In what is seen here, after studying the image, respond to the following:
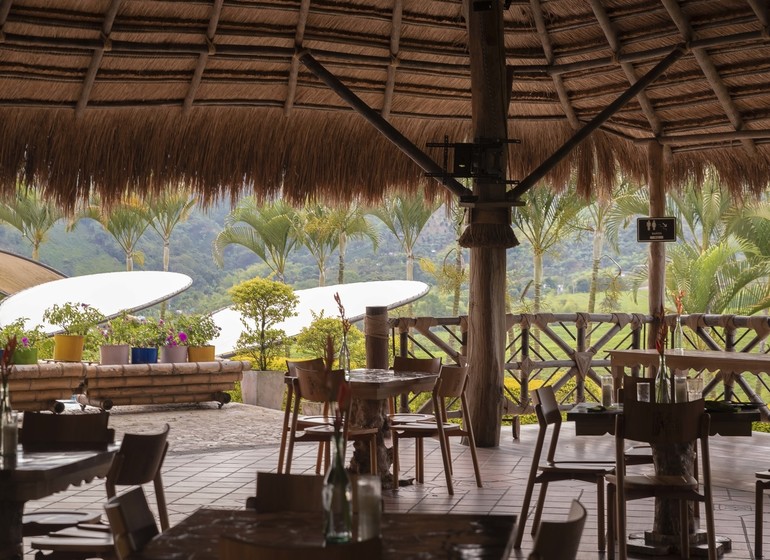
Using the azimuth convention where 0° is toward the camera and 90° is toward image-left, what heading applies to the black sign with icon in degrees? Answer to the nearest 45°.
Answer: approximately 0°

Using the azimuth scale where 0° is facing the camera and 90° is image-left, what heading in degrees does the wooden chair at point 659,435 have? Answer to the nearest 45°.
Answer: approximately 180°

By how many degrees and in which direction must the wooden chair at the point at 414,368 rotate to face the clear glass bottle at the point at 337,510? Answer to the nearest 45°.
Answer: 0° — it already faces it

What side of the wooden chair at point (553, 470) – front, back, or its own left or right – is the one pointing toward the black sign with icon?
left

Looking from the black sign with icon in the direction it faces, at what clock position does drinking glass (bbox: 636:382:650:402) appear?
The drinking glass is roughly at 12 o'clock from the black sign with icon.

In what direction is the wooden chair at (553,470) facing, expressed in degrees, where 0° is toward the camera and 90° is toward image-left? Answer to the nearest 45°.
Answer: approximately 270°

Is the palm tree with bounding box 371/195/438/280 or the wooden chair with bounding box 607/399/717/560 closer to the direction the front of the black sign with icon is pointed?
the wooden chair

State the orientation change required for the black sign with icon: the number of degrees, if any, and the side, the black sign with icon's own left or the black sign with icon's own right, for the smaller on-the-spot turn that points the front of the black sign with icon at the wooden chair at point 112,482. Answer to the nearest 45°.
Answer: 0° — it already faces it

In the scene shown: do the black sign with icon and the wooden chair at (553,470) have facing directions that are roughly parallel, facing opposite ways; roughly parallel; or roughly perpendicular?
roughly perpendicular
